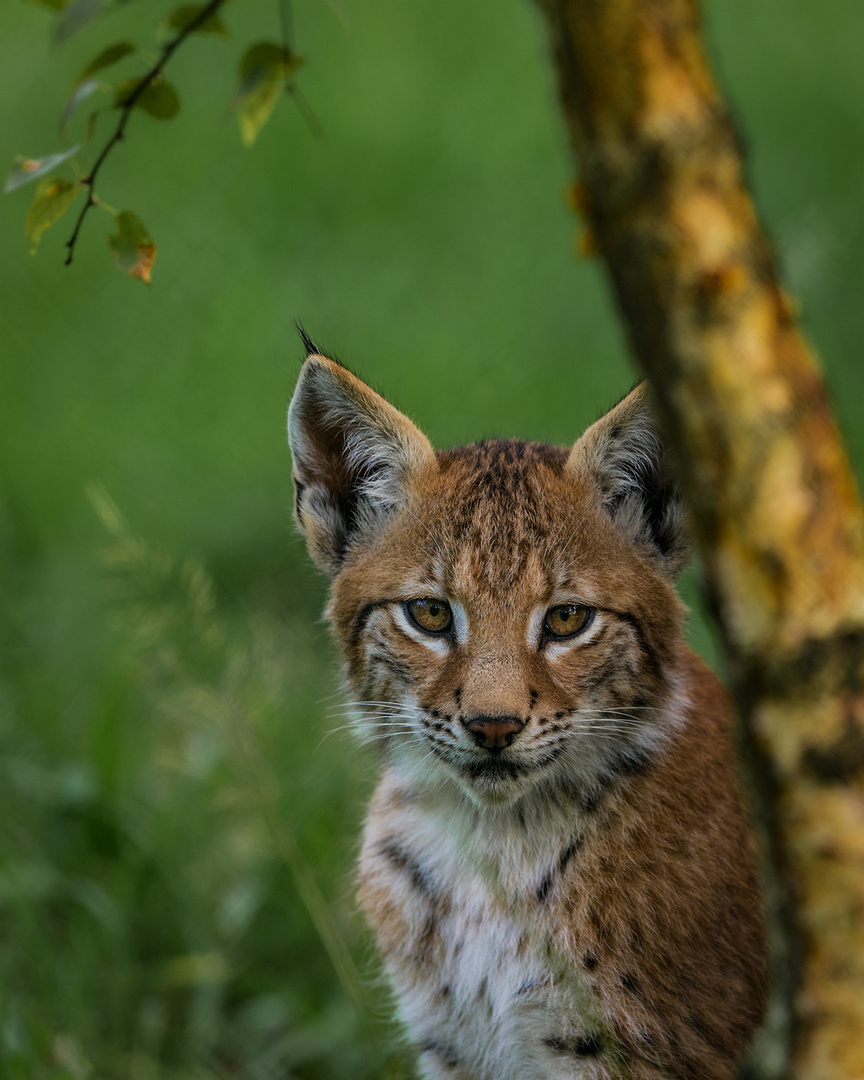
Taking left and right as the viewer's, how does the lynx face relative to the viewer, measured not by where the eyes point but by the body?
facing the viewer and to the left of the viewer

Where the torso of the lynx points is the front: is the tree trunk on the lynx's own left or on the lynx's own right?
on the lynx's own left
